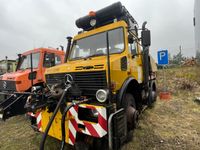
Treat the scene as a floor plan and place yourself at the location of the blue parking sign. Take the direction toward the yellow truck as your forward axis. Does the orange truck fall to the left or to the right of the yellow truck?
right

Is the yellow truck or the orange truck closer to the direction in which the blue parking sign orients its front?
the yellow truck

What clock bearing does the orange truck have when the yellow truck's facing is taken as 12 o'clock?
The orange truck is roughly at 3 o'clock from the yellow truck.

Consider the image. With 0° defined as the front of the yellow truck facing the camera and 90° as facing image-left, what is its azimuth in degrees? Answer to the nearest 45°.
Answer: approximately 45°

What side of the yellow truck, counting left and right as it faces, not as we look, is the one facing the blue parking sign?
back

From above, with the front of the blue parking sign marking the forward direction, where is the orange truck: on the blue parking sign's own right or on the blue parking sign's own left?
on the blue parking sign's own right

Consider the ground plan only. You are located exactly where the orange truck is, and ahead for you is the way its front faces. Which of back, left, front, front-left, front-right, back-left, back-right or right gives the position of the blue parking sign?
back-left
